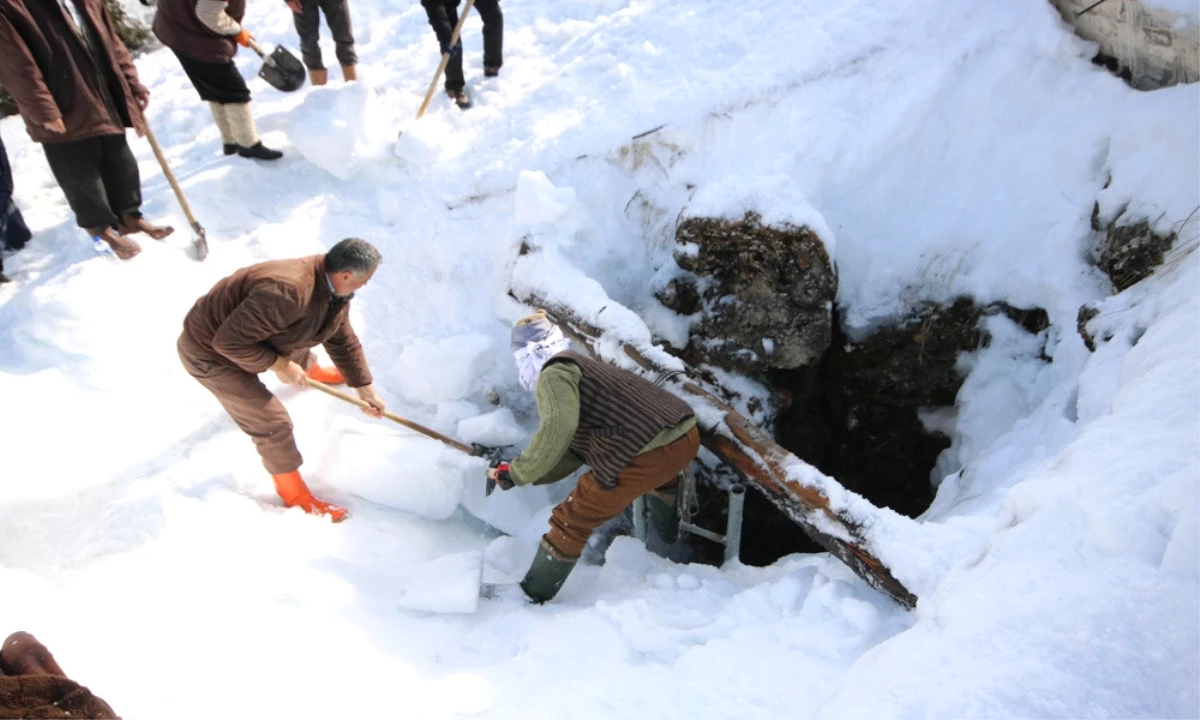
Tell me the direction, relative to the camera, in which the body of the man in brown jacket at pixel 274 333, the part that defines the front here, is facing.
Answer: to the viewer's right

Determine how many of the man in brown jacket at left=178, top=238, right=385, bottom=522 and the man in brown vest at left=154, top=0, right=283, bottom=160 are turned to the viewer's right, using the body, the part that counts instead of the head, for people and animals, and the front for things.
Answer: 2

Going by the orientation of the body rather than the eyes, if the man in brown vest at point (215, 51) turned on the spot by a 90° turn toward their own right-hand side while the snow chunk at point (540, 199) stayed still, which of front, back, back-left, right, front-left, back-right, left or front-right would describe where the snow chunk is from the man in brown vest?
front-left

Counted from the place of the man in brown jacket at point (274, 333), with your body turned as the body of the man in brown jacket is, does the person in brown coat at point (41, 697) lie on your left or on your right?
on your right

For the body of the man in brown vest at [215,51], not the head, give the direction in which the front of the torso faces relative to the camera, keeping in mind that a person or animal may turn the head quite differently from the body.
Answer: to the viewer's right

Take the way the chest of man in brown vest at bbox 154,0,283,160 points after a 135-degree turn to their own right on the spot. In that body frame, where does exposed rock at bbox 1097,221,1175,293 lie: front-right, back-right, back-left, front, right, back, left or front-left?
left

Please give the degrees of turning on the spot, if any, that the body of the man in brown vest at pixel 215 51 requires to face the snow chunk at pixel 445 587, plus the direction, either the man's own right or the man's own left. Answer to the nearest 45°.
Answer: approximately 90° to the man's own right

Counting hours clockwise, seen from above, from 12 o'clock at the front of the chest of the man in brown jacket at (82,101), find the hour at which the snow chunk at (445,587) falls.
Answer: The snow chunk is roughly at 1 o'clock from the man in brown jacket.

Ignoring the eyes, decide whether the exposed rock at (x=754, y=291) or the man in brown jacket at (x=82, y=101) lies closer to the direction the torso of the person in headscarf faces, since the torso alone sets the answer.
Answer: the man in brown jacket

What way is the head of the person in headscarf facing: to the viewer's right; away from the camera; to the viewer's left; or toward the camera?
to the viewer's left

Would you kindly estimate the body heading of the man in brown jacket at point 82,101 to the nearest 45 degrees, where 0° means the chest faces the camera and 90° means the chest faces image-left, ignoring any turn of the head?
approximately 315°

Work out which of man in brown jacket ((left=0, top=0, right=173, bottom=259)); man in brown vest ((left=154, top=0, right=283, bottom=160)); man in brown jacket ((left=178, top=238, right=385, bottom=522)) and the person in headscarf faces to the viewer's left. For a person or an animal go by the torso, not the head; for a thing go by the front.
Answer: the person in headscarf

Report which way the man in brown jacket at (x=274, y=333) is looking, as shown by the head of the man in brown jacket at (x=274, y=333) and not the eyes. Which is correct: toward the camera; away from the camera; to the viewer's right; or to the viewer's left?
to the viewer's right

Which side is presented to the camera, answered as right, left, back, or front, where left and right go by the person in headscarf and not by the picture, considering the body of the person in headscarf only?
left
